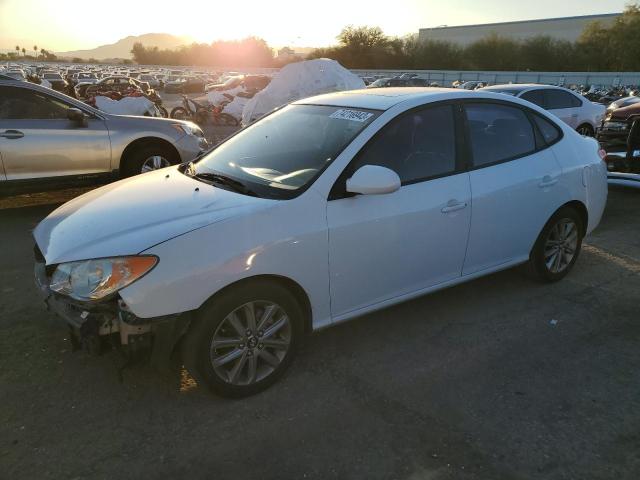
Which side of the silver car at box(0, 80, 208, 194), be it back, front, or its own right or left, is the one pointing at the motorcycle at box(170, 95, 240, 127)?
left

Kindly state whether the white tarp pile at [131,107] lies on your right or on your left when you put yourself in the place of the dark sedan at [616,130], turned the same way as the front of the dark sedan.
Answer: on your right

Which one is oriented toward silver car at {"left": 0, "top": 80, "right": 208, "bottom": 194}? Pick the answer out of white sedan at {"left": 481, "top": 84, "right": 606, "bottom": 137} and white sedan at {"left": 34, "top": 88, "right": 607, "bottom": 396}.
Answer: white sedan at {"left": 481, "top": 84, "right": 606, "bottom": 137}

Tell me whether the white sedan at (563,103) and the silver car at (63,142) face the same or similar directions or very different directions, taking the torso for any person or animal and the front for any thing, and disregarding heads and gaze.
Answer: very different directions

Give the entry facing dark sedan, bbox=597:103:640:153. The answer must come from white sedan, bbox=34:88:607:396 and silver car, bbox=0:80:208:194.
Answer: the silver car

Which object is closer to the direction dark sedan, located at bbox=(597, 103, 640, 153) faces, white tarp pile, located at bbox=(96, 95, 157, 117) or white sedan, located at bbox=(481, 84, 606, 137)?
the white tarp pile

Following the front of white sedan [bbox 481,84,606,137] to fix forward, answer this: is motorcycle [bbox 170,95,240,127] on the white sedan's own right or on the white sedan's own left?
on the white sedan's own right

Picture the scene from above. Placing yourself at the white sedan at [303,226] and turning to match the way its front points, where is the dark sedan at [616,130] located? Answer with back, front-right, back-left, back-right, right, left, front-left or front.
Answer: back

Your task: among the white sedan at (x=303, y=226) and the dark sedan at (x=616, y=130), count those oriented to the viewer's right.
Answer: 0

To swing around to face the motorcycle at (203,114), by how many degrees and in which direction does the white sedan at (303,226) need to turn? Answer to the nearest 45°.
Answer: approximately 135° to its right

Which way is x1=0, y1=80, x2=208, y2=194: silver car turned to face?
to the viewer's right

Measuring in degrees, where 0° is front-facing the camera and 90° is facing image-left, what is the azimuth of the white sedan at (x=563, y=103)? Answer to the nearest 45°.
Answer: approximately 45°

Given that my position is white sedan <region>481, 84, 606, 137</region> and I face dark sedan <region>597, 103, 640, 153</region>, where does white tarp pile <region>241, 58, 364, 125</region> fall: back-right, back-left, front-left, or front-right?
back-right
